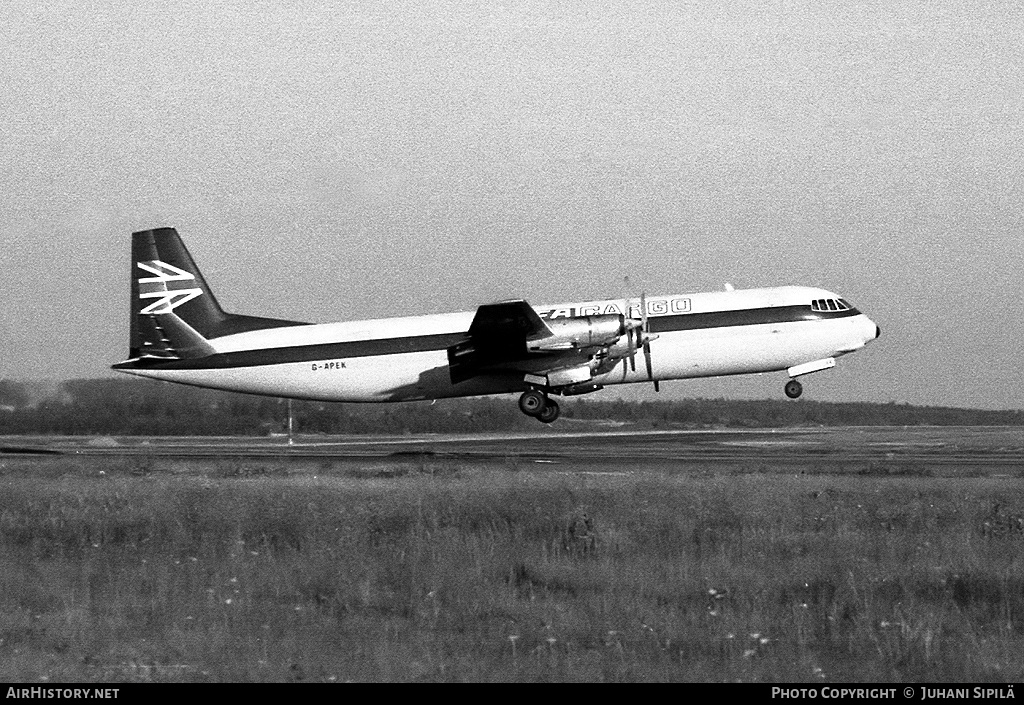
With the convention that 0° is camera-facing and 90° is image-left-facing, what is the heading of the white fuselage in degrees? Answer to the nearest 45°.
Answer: approximately 270°
